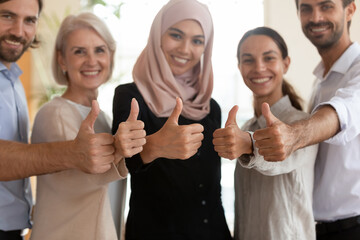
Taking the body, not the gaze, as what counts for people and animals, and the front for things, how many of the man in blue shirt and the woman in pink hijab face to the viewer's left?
0

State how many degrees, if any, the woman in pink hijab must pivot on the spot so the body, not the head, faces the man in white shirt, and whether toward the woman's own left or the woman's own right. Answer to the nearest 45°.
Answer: approximately 45° to the woman's own left

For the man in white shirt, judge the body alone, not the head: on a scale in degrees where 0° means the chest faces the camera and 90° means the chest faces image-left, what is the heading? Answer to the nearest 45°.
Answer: approximately 45°

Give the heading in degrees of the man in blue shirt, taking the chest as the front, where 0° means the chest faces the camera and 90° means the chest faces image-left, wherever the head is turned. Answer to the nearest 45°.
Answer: approximately 315°

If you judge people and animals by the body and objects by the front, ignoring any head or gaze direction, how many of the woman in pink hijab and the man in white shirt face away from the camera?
0

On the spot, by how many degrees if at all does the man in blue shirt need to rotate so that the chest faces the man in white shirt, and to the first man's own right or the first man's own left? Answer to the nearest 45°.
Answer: approximately 45° to the first man's own left

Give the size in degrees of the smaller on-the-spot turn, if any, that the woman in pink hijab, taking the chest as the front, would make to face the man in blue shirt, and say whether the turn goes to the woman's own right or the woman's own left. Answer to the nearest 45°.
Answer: approximately 135° to the woman's own right

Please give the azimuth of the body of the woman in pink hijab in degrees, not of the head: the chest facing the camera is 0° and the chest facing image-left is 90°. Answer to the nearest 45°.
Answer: approximately 315°

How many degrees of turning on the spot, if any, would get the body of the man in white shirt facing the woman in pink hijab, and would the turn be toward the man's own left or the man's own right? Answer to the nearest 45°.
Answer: approximately 45° to the man's own right
